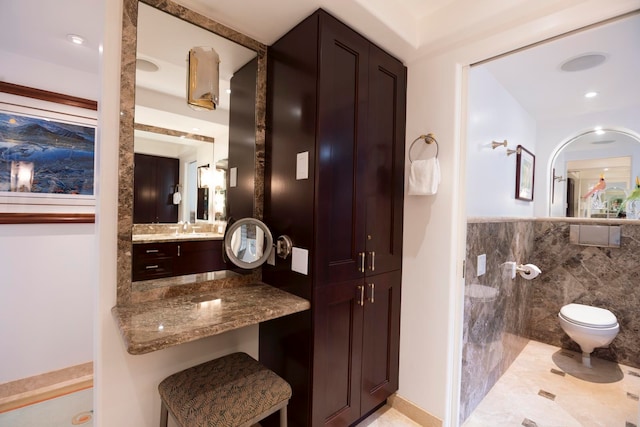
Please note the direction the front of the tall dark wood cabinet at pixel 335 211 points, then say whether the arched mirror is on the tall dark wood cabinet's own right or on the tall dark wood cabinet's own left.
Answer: on the tall dark wood cabinet's own left

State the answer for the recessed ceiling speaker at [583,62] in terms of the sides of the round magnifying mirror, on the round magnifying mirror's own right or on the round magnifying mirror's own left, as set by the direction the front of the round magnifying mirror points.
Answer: on the round magnifying mirror's own left

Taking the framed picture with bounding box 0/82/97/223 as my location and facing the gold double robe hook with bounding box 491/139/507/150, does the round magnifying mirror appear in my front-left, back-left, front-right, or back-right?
front-right

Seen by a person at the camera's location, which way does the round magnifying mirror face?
facing the viewer

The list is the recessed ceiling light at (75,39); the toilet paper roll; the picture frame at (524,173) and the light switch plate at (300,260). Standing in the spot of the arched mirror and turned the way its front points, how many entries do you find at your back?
0

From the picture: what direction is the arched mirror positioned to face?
toward the camera

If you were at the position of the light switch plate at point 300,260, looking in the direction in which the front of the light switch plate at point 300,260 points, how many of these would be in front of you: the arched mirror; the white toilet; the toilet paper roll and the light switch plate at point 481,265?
0

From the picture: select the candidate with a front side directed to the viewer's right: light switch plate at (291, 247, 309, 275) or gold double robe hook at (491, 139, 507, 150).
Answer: the gold double robe hook

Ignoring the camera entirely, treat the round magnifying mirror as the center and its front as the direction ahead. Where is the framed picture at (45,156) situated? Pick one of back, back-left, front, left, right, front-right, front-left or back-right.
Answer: back-right

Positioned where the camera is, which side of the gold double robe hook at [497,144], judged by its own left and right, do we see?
right

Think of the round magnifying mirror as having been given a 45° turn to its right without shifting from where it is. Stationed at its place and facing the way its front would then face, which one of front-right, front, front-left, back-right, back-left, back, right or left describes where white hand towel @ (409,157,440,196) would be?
back-left

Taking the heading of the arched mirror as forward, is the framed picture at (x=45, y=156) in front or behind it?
in front

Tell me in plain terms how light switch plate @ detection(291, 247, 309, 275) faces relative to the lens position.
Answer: facing the viewer and to the left of the viewer

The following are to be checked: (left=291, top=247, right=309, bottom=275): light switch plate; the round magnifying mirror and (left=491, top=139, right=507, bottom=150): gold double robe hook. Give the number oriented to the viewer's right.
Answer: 1

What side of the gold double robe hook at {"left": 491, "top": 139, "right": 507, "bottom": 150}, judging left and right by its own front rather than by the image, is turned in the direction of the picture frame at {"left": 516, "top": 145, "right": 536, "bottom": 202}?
left

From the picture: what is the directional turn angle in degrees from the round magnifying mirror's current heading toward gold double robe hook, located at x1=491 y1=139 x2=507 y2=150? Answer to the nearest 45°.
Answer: approximately 90° to its left
